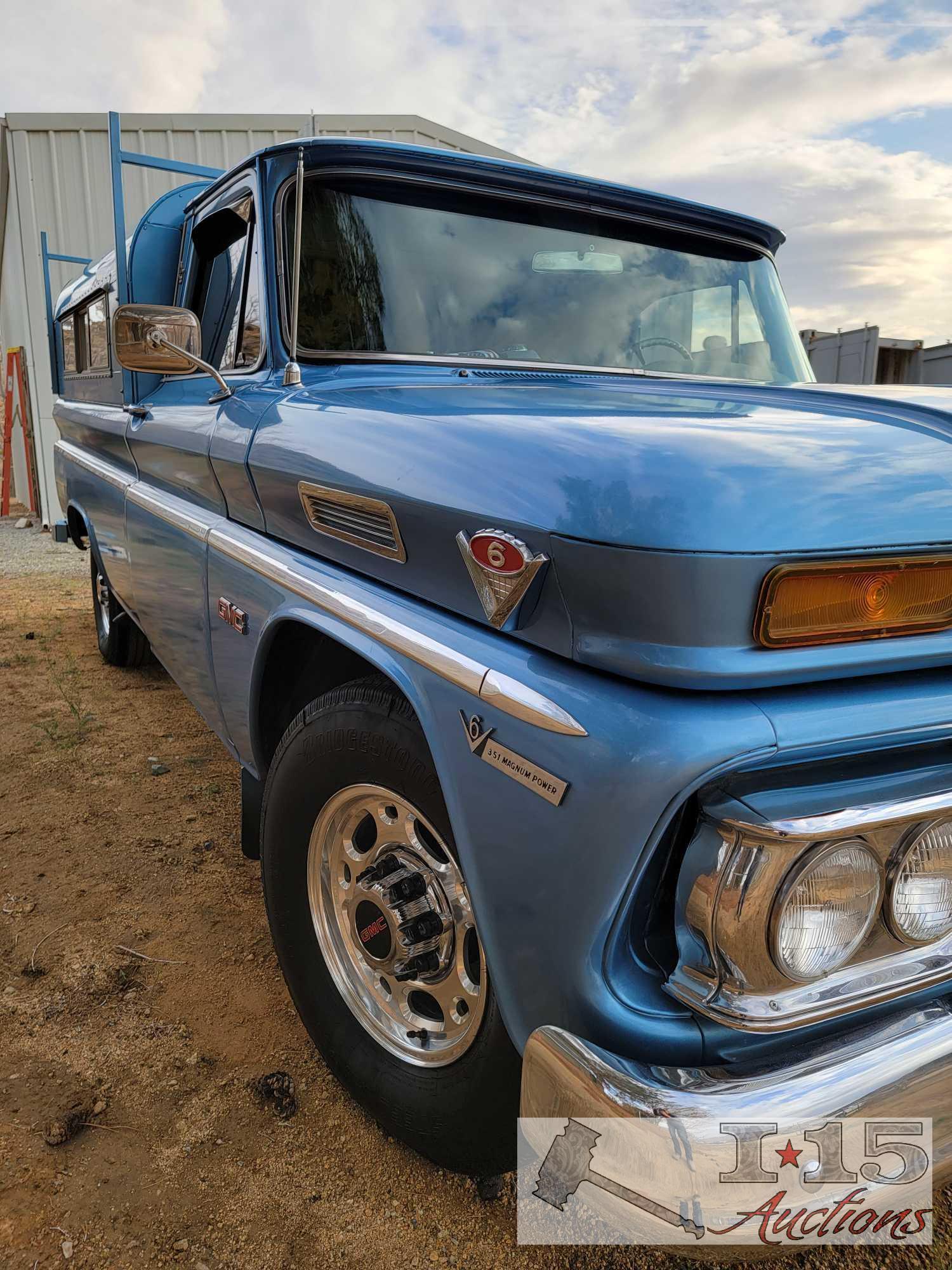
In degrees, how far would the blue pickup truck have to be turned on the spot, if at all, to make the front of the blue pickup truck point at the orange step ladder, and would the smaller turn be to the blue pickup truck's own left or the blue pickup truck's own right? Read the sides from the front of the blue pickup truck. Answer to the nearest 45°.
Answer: approximately 180°

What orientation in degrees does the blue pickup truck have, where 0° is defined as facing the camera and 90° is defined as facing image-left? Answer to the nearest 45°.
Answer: approximately 315°
